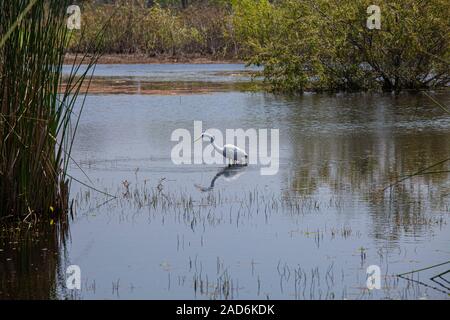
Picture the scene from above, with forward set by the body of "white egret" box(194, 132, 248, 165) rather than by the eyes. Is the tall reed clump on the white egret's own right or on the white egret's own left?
on the white egret's own left

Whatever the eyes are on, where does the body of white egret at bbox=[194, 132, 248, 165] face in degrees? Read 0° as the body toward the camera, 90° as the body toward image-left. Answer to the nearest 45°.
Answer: approximately 90°

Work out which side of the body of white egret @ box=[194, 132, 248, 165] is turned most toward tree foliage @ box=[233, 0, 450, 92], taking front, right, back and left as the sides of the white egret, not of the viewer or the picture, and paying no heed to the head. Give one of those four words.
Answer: right

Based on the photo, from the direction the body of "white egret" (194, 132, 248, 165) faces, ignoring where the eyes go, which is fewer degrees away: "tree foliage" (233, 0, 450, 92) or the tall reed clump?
the tall reed clump
